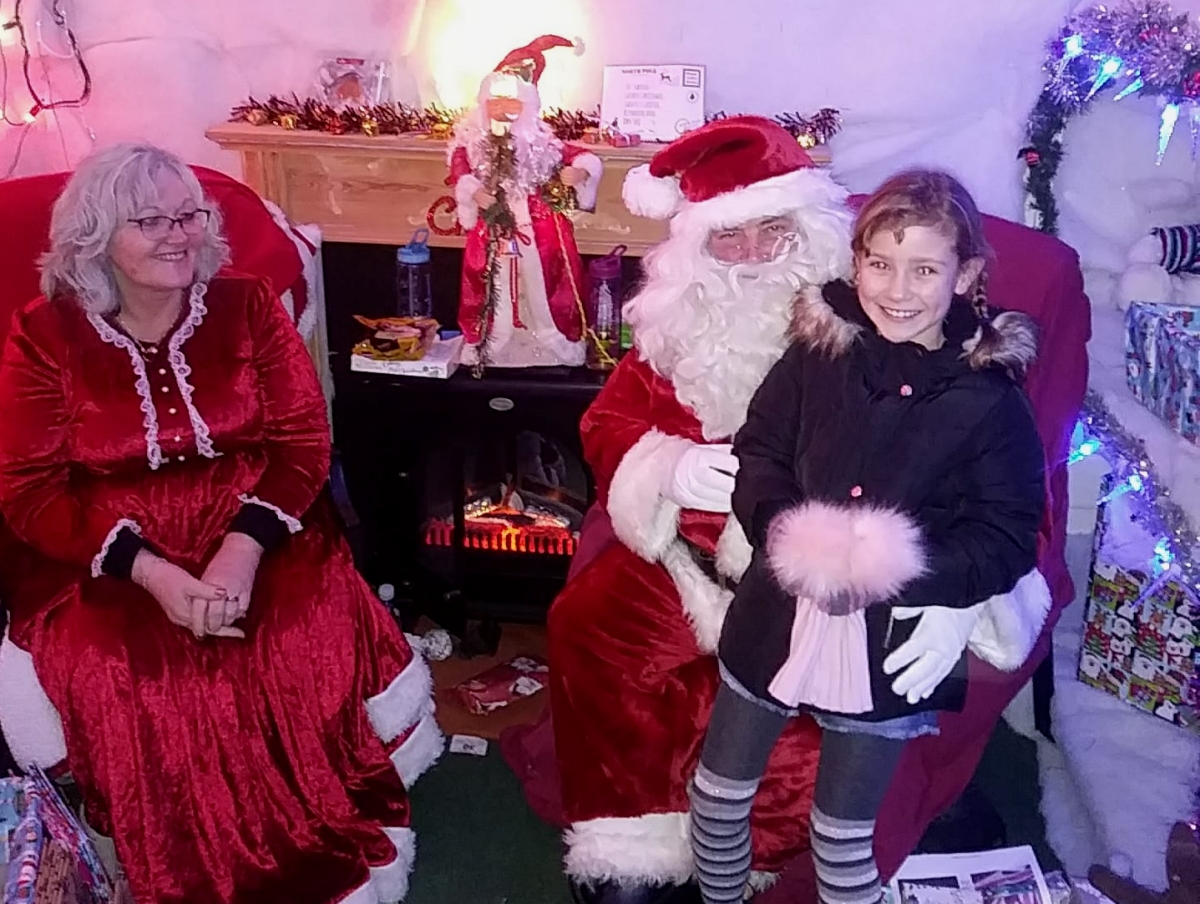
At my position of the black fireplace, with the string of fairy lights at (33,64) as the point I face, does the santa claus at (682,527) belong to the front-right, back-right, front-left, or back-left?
back-left

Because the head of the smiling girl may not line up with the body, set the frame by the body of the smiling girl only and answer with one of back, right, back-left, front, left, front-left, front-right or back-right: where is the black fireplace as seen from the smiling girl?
back-right

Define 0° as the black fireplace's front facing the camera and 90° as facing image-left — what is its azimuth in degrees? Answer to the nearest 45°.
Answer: approximately 0°

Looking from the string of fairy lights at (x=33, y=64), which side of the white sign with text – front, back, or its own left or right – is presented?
right

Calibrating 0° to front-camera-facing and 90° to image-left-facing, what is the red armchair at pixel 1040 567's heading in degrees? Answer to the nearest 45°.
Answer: approximately 45°
